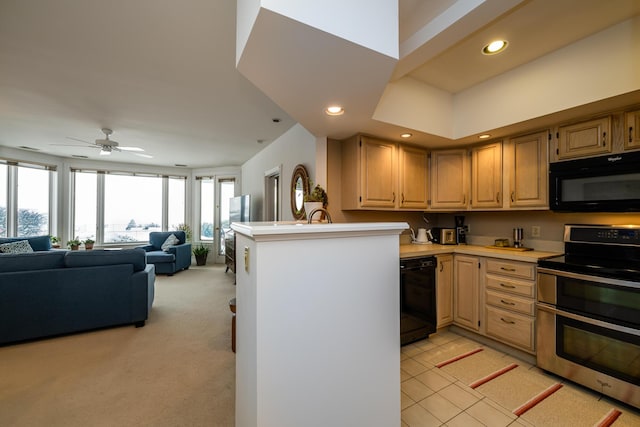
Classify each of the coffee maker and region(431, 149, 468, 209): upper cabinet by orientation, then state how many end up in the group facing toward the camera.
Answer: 2

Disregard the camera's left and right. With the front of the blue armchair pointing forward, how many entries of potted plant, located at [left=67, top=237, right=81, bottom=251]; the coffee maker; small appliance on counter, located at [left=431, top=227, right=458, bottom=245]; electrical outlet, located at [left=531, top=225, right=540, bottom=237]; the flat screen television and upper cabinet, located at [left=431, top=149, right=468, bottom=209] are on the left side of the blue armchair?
5

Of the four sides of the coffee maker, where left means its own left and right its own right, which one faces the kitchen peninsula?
front

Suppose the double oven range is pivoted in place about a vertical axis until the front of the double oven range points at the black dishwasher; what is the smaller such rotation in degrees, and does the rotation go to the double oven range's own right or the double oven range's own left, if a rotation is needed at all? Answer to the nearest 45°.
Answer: approximately 45° to the double oven range's own right

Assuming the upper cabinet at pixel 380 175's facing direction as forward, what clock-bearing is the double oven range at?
The double oven range is roughly at 11 o'clock from the upper cabinet.

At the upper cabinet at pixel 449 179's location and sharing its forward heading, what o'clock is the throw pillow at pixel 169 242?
The throw pillow is roughly at 3 o'clock from the upper cabinet.

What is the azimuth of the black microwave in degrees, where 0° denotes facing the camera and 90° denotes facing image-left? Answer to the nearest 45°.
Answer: approximately 45°

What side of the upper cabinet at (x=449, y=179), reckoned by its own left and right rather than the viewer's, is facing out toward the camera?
front

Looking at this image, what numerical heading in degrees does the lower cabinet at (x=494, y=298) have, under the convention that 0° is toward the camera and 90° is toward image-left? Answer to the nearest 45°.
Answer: approximately 45°

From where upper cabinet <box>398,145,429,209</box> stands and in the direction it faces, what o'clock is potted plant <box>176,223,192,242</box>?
The potted plant is roughly at 5 o'clock from the upper cabinet.

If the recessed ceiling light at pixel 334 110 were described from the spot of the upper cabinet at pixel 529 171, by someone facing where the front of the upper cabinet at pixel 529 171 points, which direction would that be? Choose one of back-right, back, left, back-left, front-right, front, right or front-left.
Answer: front
